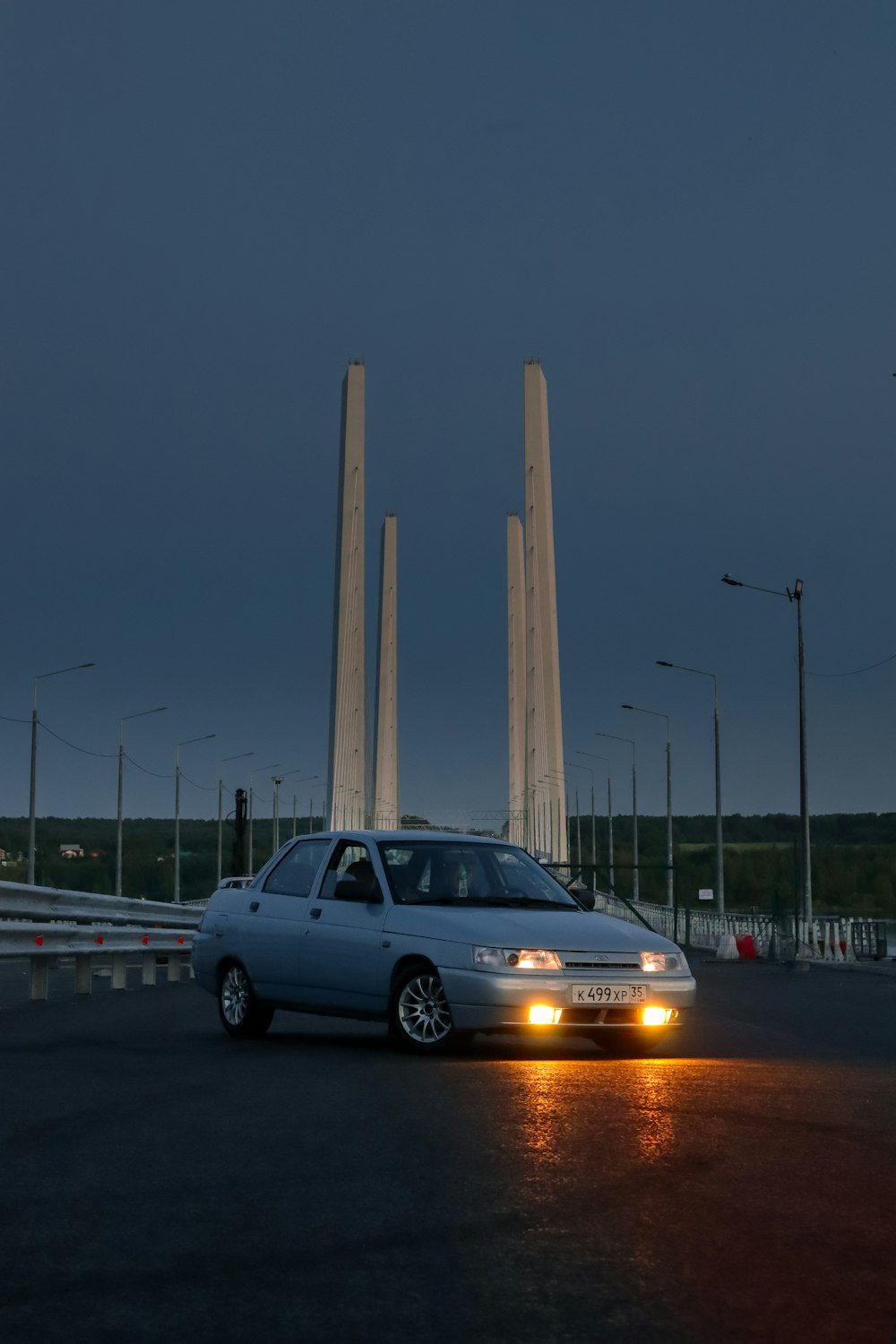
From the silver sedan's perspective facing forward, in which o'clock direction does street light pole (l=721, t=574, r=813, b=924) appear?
The street light pole is roughly at 8 o'clock from the silver sedan.

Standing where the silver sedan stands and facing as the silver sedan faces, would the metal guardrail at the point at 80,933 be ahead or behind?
behind
